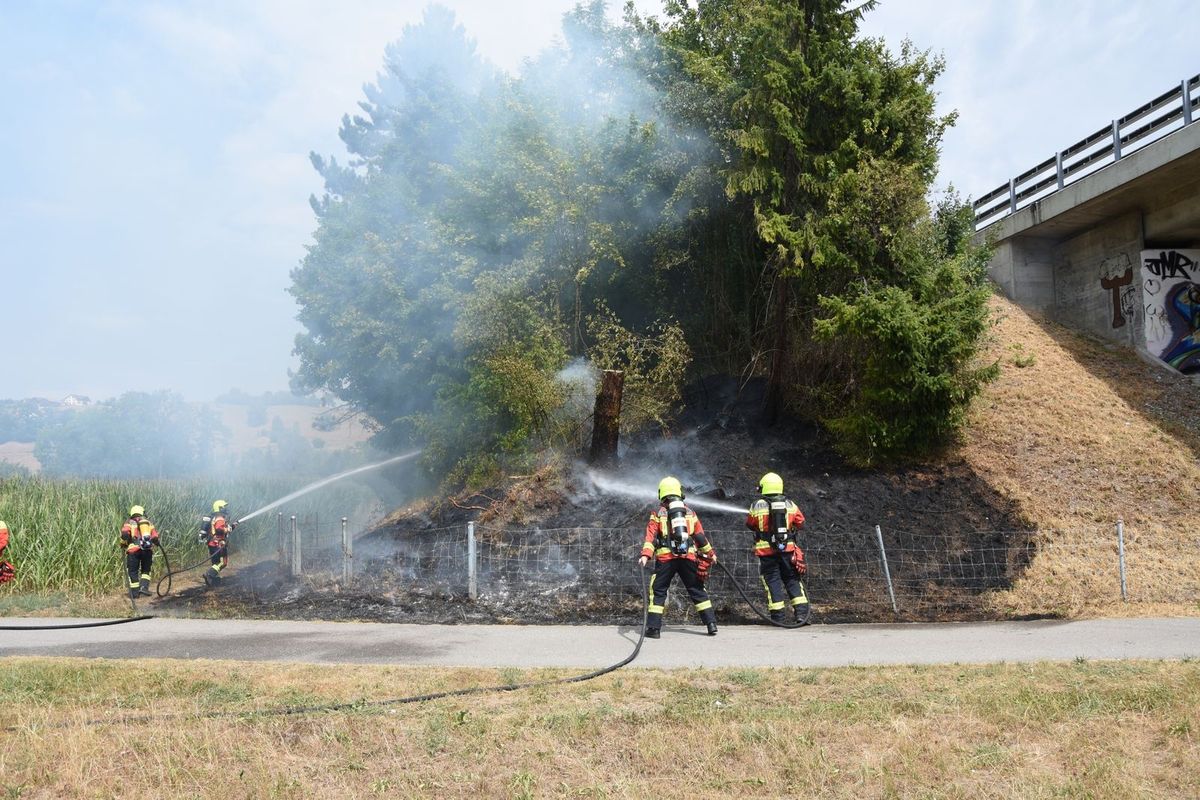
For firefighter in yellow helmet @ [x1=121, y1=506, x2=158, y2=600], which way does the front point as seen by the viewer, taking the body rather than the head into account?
away from the camera

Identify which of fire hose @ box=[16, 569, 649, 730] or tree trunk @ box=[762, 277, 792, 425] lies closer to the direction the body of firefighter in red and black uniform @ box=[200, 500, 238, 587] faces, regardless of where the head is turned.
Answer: the tree trunk

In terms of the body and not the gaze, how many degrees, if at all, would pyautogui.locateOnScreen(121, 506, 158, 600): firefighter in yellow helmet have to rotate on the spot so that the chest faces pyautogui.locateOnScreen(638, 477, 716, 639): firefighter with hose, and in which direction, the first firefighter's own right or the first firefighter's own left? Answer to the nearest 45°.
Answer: approximately 135° to the first firefighter's own right

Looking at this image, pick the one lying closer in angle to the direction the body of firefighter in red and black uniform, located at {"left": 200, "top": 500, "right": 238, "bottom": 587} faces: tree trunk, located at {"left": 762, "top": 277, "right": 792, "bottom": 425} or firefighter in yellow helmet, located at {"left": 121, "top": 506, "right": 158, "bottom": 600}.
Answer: the tree trunk

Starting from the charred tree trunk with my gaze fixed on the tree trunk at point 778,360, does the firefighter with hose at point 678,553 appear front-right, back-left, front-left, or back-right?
back-right

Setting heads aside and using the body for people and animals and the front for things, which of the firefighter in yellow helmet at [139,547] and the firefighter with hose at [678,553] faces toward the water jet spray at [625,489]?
the firefighter with hose

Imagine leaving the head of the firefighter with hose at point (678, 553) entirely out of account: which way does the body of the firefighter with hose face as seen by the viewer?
away from the camera

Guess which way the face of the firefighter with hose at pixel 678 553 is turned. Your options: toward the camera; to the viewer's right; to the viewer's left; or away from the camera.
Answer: away from the camera

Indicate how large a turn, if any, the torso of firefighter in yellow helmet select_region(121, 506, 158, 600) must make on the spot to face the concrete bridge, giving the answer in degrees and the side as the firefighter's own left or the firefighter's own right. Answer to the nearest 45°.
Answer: approximately 90° to the firefighter's own right

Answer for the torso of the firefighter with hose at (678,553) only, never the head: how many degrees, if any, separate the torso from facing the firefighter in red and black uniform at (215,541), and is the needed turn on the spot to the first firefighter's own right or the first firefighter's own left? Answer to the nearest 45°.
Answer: approximately 45° to the first firefighter's own left

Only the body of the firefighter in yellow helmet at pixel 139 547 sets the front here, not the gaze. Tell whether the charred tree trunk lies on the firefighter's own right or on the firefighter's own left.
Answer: on the firefighter's own right

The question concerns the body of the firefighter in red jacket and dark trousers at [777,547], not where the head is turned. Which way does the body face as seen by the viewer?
away from the camera

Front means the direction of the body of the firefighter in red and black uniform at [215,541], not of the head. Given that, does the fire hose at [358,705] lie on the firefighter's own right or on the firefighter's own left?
on the firefighter's own right

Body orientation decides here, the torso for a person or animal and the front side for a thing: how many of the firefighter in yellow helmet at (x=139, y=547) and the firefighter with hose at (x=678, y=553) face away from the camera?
2
